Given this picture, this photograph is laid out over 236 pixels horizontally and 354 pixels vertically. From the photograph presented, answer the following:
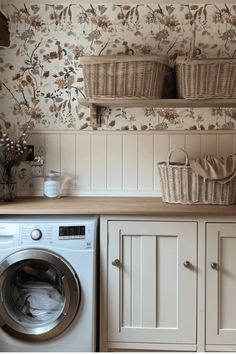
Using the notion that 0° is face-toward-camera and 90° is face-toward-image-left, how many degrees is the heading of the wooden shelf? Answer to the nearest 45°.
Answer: approximately 0°

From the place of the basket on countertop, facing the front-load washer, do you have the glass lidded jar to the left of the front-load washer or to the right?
right

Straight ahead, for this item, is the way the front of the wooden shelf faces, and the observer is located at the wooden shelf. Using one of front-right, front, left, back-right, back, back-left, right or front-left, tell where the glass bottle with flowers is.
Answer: right

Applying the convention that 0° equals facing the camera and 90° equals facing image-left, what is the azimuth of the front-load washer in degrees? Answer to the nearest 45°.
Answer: approximately 0°

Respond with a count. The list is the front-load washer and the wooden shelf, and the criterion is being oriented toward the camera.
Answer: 2
